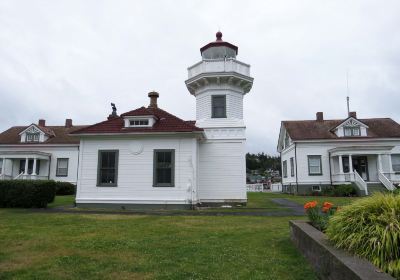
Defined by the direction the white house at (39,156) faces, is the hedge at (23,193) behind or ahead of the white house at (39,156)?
ahead

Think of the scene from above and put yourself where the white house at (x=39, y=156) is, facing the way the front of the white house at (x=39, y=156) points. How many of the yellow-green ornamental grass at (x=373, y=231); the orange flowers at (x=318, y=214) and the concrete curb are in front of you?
3

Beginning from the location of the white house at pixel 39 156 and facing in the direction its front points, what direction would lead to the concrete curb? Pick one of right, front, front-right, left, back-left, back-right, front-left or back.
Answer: front

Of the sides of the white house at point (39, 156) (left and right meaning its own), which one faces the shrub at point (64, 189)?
front

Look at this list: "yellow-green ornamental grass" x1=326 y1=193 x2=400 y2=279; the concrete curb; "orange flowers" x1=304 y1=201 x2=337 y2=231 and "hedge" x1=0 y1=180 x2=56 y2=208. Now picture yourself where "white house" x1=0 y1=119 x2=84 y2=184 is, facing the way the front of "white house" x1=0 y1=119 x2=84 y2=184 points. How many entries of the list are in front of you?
4

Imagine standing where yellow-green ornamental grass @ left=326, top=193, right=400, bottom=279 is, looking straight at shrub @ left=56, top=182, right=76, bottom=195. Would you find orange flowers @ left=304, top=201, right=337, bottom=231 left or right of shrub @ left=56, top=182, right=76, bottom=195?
right

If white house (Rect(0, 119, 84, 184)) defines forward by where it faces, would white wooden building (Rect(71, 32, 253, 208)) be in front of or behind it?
in front

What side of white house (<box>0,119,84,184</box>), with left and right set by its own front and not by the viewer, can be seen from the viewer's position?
front

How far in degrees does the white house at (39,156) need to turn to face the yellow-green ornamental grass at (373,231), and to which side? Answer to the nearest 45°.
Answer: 0° — it already faces it
